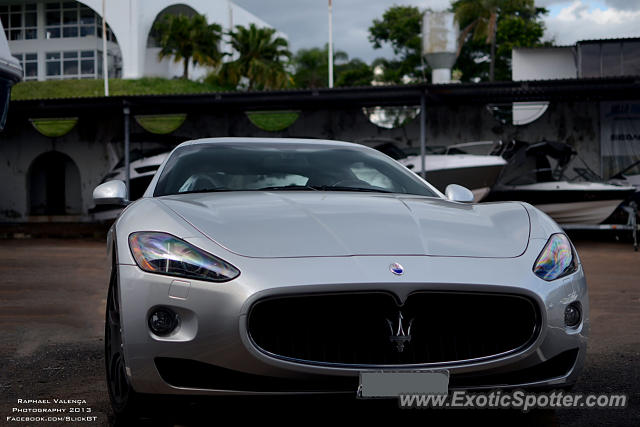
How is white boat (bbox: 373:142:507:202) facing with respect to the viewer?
to the viewer's right

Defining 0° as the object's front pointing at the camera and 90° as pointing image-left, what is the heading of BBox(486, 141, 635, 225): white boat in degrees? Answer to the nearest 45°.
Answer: approximately 270°

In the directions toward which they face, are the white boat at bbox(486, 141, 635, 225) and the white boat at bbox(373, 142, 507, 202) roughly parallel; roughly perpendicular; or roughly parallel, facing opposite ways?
roughly parallel

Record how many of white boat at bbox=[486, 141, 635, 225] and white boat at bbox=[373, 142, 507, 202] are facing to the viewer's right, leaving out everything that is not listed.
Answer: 2

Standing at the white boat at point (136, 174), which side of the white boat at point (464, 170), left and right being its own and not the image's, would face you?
back
